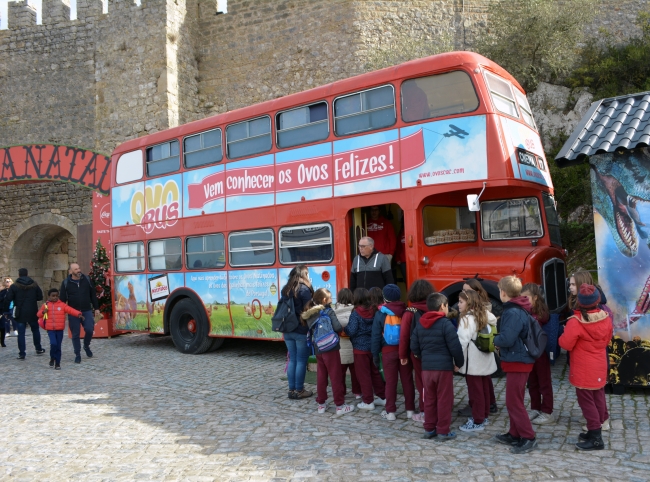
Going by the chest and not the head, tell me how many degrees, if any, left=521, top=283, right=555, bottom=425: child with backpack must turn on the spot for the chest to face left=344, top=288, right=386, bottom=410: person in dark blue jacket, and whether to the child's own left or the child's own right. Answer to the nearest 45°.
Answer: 0° — they already face them

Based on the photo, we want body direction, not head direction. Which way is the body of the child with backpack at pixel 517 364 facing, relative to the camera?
to the viewer's left

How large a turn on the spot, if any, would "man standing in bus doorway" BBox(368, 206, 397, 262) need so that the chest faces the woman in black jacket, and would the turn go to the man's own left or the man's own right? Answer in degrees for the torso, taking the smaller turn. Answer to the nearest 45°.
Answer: approximately 45° to the man's own right

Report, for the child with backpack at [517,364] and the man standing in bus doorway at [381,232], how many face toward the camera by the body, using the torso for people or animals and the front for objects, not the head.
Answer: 1

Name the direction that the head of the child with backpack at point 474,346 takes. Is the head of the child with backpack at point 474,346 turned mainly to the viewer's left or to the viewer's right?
to the viewer's left

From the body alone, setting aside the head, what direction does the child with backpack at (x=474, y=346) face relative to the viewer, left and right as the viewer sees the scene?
facing to the left of the viewer

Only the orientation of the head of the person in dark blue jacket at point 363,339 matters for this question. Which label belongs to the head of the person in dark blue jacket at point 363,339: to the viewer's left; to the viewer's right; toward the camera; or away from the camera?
away from the camera
